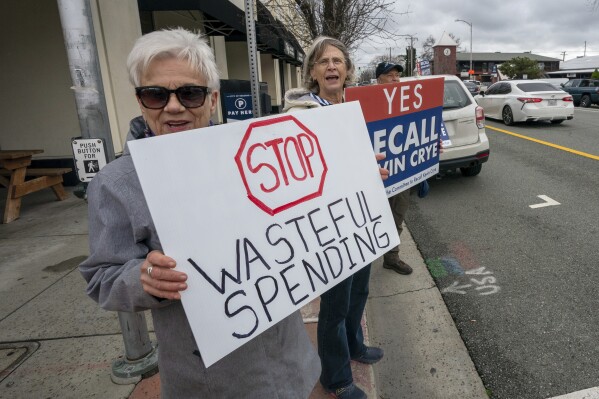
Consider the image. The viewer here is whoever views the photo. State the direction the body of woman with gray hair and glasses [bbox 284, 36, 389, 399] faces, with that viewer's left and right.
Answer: facing the viewer and to the right of the viewer

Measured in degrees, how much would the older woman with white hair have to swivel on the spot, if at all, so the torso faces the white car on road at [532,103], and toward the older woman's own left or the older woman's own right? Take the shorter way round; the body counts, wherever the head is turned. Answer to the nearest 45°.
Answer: approximately 135° to the older woman's own left

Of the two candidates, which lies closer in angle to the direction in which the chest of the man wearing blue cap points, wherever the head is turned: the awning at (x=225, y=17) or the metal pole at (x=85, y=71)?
the metal pole

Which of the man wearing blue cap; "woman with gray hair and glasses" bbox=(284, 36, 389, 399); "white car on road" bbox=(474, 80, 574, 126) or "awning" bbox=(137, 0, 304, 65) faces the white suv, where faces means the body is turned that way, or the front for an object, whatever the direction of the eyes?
the awning

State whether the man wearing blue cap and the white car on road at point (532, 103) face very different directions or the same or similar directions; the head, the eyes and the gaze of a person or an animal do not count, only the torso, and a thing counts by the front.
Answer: very different directions

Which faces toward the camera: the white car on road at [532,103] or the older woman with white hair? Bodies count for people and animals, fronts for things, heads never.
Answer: the older woman with white hair

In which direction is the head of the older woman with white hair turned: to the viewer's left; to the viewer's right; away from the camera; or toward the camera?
toward the camera

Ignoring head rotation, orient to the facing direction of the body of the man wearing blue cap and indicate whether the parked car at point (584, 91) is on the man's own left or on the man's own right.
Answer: on the man's own left

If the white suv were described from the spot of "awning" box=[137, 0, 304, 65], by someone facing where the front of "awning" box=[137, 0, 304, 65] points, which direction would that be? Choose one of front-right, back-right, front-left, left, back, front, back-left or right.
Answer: front

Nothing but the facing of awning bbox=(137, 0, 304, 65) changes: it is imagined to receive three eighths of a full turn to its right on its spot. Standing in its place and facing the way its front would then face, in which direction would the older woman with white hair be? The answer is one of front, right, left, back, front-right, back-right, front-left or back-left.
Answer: left

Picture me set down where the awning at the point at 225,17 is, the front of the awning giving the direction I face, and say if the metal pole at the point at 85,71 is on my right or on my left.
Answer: on my right

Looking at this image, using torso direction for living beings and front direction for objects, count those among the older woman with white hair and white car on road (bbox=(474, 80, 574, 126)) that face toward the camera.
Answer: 1

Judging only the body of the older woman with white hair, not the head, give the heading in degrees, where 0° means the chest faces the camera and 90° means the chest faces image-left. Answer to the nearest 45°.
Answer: approximately 0°

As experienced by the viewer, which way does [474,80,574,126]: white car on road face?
facing away from the viewer and to the left of the viewer

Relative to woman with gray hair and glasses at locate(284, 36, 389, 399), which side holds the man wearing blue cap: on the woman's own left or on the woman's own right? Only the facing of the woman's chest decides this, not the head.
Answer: on the woman's own left

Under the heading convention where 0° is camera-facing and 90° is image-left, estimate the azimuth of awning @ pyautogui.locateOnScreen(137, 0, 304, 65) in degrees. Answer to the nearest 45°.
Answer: approximately 315°
